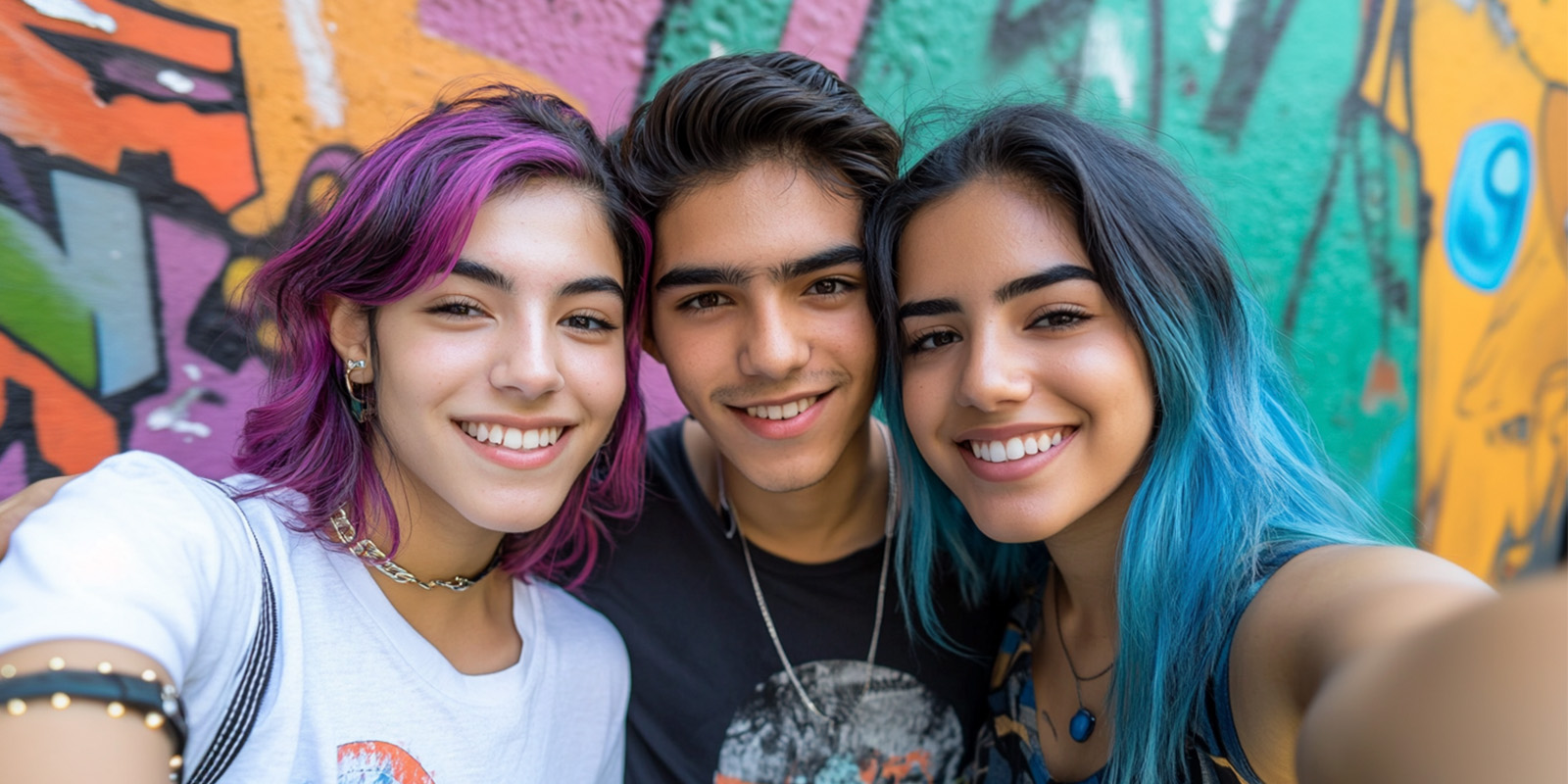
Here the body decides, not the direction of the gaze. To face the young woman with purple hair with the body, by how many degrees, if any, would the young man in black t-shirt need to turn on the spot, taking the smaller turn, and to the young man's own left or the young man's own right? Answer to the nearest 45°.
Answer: approximately 45° to the young man's own right

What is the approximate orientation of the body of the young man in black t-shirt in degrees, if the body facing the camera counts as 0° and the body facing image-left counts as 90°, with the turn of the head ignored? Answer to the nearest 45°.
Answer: approximately 0°

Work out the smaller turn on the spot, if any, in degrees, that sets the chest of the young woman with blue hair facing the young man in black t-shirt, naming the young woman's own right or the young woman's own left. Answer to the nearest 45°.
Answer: approximately 45° to the young woman's own right
